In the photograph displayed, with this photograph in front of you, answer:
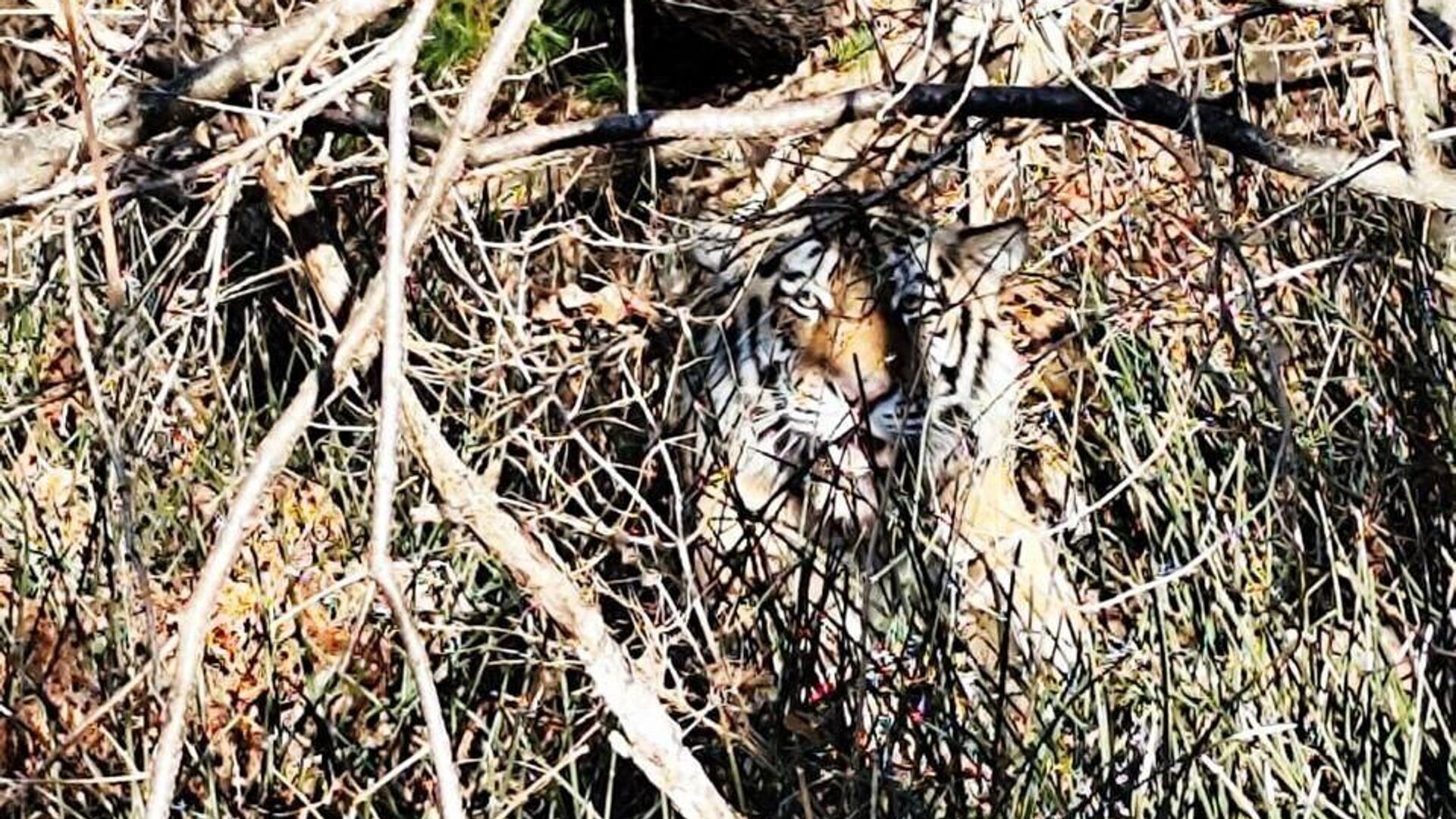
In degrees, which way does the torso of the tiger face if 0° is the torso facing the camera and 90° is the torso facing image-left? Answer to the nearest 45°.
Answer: approximately 0°

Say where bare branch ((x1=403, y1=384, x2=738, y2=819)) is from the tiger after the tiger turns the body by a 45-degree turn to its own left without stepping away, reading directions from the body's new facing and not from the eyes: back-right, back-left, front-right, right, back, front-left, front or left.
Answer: front-right

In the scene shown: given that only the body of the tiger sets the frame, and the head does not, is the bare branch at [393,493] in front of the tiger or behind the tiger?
in front
